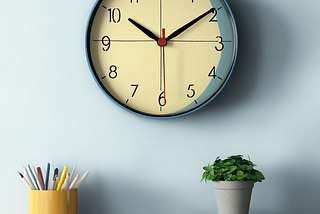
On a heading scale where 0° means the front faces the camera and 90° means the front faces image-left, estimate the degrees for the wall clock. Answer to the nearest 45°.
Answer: approximately 0°
